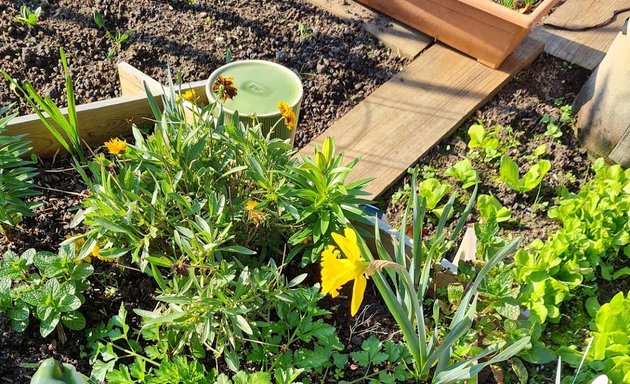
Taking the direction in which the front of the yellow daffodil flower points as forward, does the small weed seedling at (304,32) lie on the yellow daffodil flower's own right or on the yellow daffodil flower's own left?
on the yellow daffodil flower's own right

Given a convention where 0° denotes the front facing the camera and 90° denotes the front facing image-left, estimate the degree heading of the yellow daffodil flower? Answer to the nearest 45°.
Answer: approximately 90°

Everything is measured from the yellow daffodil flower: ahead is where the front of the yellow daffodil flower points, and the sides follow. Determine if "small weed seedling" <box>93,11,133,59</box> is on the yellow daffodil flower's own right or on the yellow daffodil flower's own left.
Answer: on the yellow daffodil flower's own right

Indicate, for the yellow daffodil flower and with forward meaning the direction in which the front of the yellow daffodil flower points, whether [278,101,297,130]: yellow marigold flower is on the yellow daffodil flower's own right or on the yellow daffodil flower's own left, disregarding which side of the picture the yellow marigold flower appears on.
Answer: on the yellow daffodil flower's own right

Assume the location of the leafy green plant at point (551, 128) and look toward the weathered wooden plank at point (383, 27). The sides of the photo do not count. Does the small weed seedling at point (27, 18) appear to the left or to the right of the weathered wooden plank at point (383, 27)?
left

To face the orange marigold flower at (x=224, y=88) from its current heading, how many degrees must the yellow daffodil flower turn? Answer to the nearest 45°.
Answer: approximately 45° to its right
